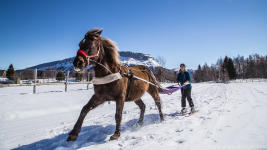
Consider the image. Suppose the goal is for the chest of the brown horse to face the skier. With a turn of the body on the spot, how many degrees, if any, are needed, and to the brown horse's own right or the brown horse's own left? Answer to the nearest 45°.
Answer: approximately 180°

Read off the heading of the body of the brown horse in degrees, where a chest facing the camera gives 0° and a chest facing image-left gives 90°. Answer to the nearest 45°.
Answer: approximately 45°
